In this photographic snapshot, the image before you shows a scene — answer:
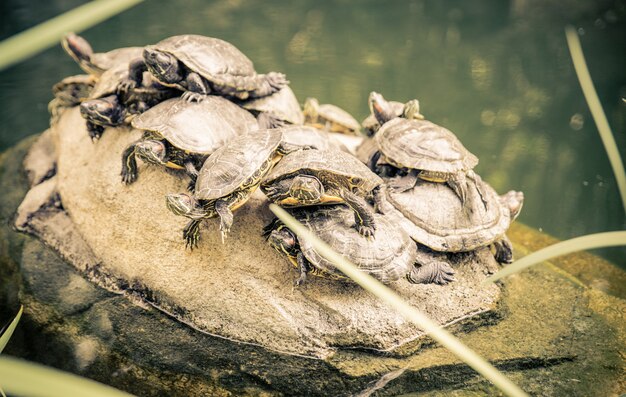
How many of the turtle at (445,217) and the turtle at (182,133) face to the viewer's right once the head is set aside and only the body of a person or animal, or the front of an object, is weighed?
1

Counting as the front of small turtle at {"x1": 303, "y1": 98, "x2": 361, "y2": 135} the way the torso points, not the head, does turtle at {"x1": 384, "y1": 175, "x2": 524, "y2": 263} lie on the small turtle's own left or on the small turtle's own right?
on the small turtle's own left

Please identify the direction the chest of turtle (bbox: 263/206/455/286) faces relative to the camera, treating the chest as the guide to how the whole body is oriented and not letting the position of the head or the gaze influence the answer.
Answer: to the viewer's left

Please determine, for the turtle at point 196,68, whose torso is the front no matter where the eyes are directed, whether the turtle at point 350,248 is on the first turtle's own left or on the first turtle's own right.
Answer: on the first turtle's own left

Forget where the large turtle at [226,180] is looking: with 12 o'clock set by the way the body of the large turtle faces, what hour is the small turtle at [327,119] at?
The small turtle is roughly at 5 o'clock from the large turtle.

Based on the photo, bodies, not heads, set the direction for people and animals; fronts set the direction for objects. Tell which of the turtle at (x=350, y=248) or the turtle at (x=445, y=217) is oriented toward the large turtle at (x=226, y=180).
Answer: the turtle at (x=350, y=248)

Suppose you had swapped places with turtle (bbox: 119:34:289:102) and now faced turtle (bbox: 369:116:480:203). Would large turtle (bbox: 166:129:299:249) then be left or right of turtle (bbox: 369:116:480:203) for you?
right

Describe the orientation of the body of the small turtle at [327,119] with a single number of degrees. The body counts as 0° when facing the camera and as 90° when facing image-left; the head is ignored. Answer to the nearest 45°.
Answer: approximately 90°
